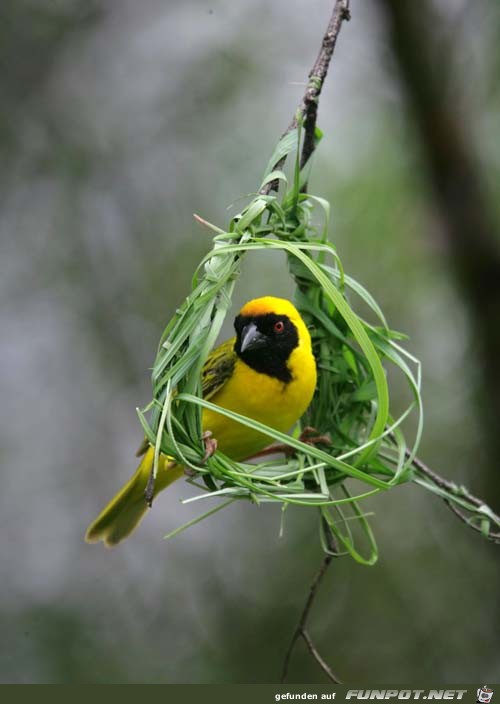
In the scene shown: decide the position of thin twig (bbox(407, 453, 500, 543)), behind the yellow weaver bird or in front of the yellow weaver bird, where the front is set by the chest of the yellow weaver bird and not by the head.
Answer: in front

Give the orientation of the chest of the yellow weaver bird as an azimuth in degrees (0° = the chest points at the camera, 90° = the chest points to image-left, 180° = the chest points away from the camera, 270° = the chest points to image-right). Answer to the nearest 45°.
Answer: approximately 315°
